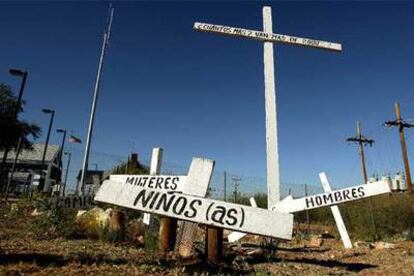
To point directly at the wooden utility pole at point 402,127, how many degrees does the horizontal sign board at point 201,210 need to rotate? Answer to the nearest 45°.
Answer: approximately 135° to its left

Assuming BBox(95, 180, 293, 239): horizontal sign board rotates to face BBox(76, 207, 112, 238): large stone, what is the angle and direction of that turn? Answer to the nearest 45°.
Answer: approximately 135° to its right

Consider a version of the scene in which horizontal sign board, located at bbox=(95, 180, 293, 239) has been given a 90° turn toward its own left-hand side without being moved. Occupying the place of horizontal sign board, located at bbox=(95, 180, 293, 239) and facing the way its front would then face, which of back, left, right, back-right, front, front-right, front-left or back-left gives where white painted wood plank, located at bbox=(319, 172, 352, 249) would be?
front-left

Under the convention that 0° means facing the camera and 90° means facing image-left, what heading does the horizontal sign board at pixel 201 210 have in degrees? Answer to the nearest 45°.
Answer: approximately 0°

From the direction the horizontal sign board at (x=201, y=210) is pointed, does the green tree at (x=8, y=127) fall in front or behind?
behind
